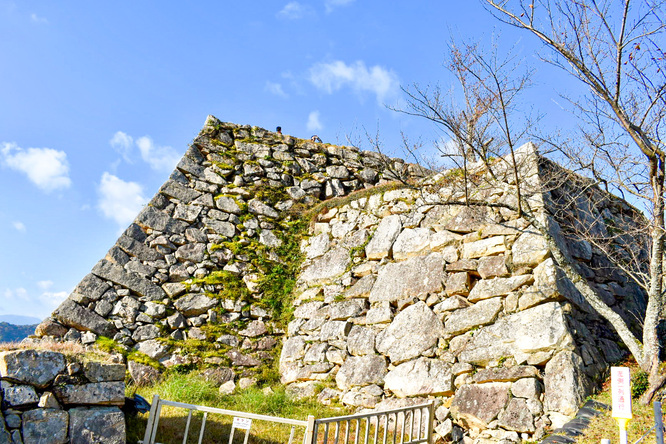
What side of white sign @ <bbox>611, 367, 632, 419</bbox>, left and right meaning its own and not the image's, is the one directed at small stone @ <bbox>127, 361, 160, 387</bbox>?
right

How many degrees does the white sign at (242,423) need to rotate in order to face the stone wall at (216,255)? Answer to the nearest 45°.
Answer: approximately 180°

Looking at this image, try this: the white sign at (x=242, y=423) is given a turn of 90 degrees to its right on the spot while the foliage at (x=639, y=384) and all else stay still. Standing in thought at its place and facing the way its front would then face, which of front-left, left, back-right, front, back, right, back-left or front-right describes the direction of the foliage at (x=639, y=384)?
back

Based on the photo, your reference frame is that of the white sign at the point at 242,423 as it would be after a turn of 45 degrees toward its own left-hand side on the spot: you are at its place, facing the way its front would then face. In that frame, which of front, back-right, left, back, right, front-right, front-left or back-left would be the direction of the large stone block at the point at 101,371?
back-right

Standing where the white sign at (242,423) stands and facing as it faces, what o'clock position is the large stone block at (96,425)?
The large stone block is roughly at 3 o'clock from the white sign.

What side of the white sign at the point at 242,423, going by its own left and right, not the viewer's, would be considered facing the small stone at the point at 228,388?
back

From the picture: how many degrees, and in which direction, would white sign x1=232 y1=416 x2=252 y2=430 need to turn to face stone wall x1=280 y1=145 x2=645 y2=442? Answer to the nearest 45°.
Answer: approximately 135° to its left

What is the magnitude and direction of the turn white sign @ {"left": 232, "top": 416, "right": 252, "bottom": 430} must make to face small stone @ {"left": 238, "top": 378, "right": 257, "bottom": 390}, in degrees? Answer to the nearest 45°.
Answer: approximately 180°

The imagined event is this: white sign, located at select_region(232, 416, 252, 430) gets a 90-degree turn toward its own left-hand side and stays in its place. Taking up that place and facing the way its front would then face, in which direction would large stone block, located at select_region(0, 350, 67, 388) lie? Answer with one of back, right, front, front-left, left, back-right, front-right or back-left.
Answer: back

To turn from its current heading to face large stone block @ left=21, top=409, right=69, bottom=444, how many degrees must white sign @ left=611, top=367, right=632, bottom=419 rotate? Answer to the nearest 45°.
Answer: approximately 90° to its right

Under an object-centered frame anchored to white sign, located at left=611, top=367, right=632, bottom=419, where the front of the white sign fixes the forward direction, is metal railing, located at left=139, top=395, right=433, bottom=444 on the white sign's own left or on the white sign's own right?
on the white sign's own right

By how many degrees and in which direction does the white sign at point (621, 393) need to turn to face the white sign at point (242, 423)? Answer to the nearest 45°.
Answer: approximately 90° to its right

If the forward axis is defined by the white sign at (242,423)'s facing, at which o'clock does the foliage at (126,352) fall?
The foliage is roughly at 5 o'clock from the white sign.

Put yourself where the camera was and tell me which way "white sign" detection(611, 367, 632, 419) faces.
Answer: facing the viewer

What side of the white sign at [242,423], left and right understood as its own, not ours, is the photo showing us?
front

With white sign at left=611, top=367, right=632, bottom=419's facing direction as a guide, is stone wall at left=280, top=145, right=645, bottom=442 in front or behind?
behind

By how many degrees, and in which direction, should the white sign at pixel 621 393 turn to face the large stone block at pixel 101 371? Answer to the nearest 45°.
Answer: approximately 90° to its right
